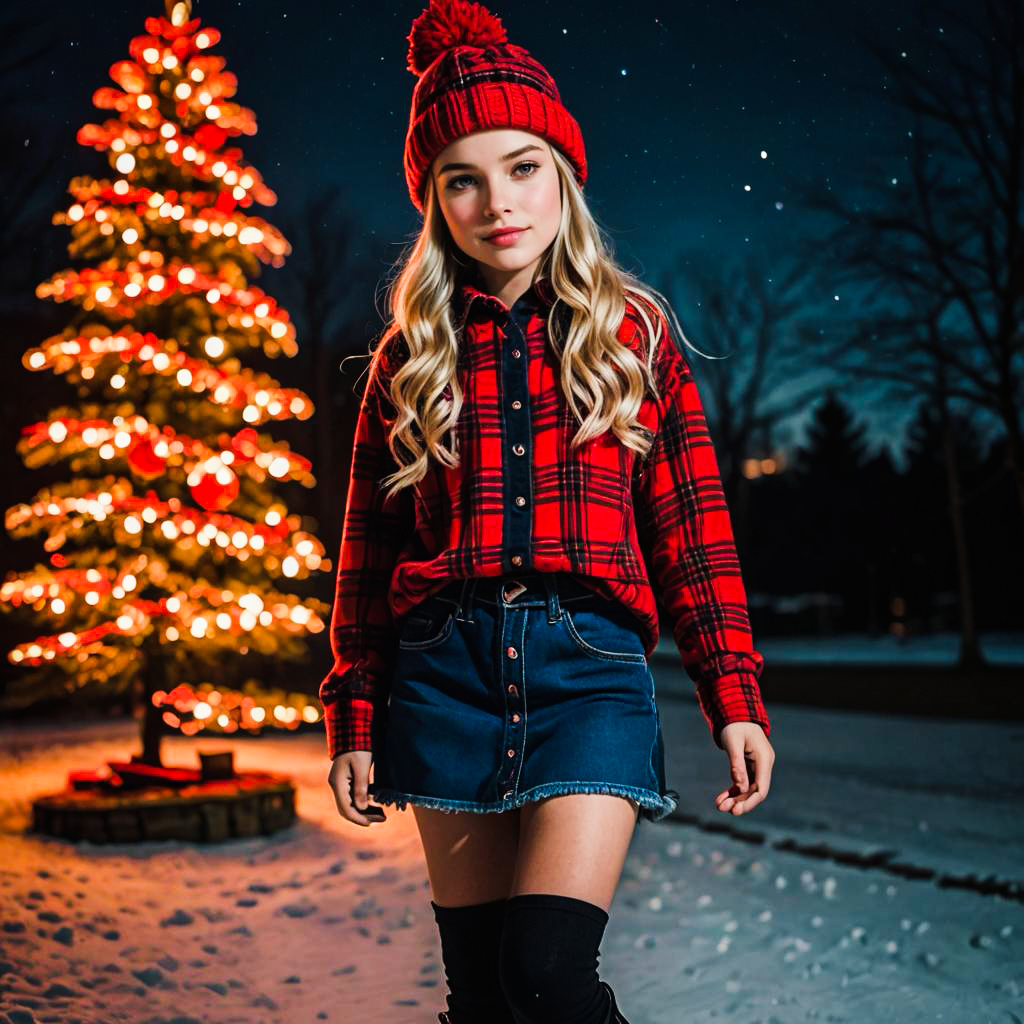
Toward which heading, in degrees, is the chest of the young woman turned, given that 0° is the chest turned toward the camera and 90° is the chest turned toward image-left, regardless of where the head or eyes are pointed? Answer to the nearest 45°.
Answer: approximately 0°

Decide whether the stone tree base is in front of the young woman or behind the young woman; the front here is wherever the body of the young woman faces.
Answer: behind

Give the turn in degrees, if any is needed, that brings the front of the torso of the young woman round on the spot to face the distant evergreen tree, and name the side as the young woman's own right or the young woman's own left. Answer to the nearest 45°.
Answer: approximately 180°

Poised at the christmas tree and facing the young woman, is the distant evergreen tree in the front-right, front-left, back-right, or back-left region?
back-left

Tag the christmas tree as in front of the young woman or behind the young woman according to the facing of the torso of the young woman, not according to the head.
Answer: behind
